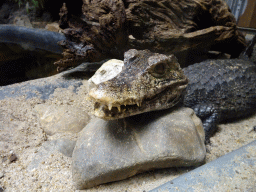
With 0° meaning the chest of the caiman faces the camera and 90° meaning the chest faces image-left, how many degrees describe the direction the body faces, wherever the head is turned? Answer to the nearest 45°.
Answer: approximately 45°

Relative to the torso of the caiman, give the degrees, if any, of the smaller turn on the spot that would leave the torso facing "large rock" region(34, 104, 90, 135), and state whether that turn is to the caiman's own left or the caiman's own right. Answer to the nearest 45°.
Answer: approximately 45° to the caiman's own right

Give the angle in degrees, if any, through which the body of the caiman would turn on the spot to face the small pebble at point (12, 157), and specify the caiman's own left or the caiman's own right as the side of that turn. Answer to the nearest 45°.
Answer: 0° — it already faces it

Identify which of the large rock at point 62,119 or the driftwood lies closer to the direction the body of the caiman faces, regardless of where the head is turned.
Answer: the large rock
